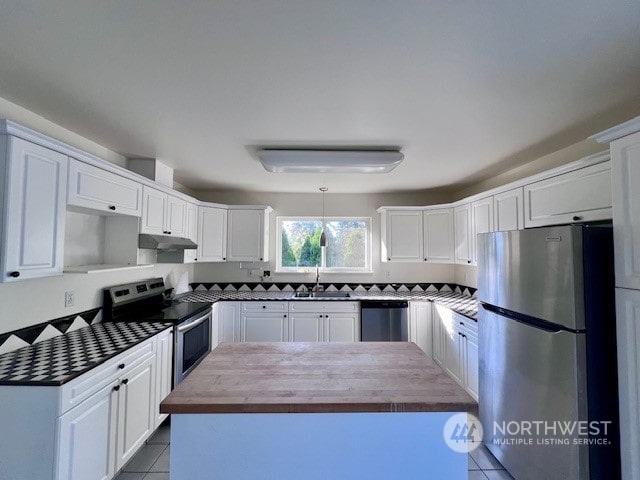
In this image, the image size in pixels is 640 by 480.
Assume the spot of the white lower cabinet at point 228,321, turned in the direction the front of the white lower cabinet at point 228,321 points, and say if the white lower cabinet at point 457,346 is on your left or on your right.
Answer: on your left

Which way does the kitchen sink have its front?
toward the camera

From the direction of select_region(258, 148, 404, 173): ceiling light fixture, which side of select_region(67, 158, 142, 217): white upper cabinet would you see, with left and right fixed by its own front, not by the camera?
front

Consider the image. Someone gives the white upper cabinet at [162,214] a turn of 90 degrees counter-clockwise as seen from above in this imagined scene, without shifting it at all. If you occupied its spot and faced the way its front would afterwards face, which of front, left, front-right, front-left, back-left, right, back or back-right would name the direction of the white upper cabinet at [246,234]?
front

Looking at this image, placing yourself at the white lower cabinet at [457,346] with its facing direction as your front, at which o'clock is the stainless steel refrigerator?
The stainless steel refrigerator is roughly at 10 o'clock from the white lower cabinet.

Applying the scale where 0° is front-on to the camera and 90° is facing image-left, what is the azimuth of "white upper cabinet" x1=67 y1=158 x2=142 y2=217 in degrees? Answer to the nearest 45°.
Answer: approximately 315°

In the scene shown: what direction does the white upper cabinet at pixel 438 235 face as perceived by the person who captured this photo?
facing the viewer

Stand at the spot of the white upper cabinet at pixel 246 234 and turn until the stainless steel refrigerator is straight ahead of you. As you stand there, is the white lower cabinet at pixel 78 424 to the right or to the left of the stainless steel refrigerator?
right

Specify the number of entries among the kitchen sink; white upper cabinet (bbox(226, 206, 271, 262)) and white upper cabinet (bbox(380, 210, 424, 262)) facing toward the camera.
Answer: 3

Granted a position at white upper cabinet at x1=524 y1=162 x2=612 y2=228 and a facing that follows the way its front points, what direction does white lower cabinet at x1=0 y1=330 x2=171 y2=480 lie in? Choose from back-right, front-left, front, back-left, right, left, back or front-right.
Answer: front

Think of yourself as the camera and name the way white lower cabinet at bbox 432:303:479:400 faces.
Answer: facing the viewer and to the left of the viewer

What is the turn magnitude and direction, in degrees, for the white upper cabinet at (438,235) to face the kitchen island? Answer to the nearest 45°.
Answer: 0° — it already faces it

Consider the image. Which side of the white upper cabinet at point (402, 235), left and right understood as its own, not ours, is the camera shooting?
front

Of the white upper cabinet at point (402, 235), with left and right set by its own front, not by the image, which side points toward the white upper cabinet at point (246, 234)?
right
